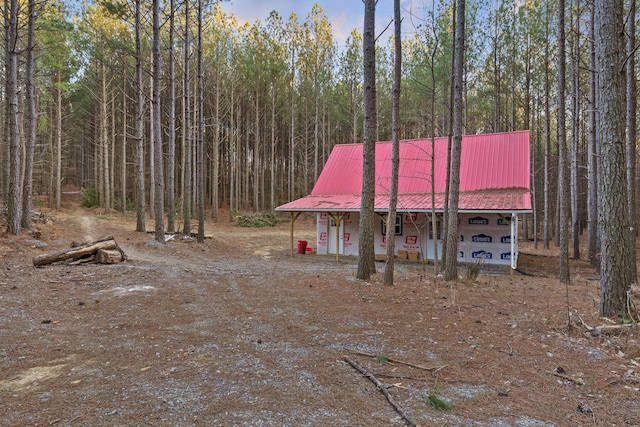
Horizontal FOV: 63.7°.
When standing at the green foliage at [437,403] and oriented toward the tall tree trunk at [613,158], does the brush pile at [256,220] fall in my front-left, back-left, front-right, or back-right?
front-left

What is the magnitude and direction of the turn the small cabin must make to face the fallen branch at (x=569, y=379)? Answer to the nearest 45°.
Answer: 0° — it already faces it

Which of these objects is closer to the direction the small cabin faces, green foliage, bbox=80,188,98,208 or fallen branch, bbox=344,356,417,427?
the fallen branch

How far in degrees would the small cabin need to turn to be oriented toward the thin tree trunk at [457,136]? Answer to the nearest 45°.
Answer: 0° — it already faces it

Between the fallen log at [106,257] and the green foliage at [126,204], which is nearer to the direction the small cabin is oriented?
the fallen log

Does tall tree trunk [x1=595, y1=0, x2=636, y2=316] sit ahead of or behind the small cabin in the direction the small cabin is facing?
ahead

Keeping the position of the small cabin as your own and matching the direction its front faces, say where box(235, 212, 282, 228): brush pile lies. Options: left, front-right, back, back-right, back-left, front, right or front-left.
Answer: back-right

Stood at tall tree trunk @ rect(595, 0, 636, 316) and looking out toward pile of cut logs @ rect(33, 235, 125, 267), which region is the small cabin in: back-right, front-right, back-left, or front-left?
front-right

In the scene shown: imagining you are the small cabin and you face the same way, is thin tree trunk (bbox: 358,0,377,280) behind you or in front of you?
in front

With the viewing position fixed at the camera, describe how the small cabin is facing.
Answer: facing the viewer
